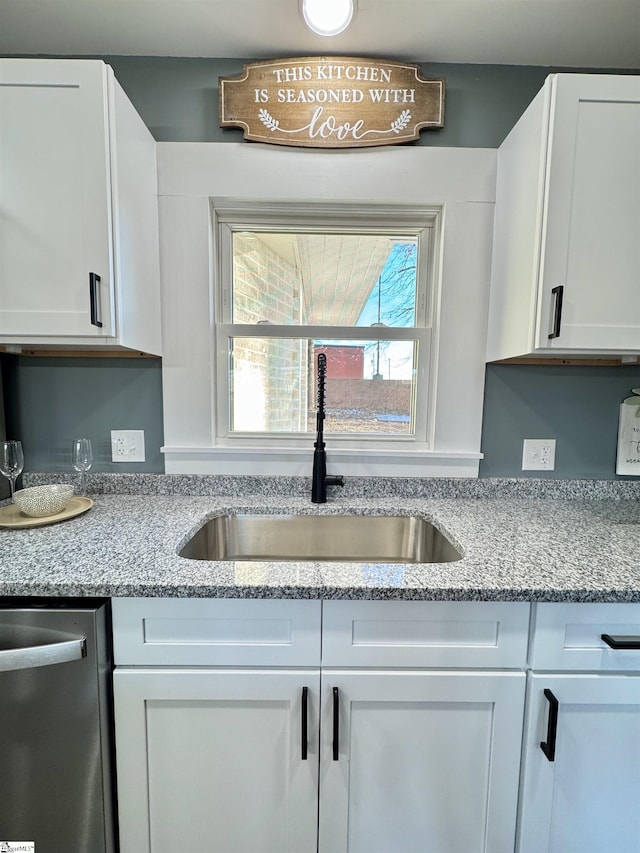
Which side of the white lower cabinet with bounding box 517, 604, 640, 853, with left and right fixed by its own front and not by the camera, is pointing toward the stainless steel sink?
right

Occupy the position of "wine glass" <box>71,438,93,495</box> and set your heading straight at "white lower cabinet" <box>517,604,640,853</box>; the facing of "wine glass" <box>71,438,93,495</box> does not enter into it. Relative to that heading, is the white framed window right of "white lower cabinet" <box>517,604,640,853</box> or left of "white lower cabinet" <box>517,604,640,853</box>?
left

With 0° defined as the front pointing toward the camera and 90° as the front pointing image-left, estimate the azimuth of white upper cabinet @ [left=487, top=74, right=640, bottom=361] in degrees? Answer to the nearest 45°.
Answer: approximately 0°

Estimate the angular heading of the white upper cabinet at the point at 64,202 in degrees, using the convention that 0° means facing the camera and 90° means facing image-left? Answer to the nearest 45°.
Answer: approximately 0°

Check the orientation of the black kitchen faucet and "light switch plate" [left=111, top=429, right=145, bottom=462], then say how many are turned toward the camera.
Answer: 2

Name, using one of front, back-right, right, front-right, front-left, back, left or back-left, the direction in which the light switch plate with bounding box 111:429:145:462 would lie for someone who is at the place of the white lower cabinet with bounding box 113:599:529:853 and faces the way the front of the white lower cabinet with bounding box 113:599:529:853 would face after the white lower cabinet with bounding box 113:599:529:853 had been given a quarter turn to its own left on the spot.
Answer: back-left
